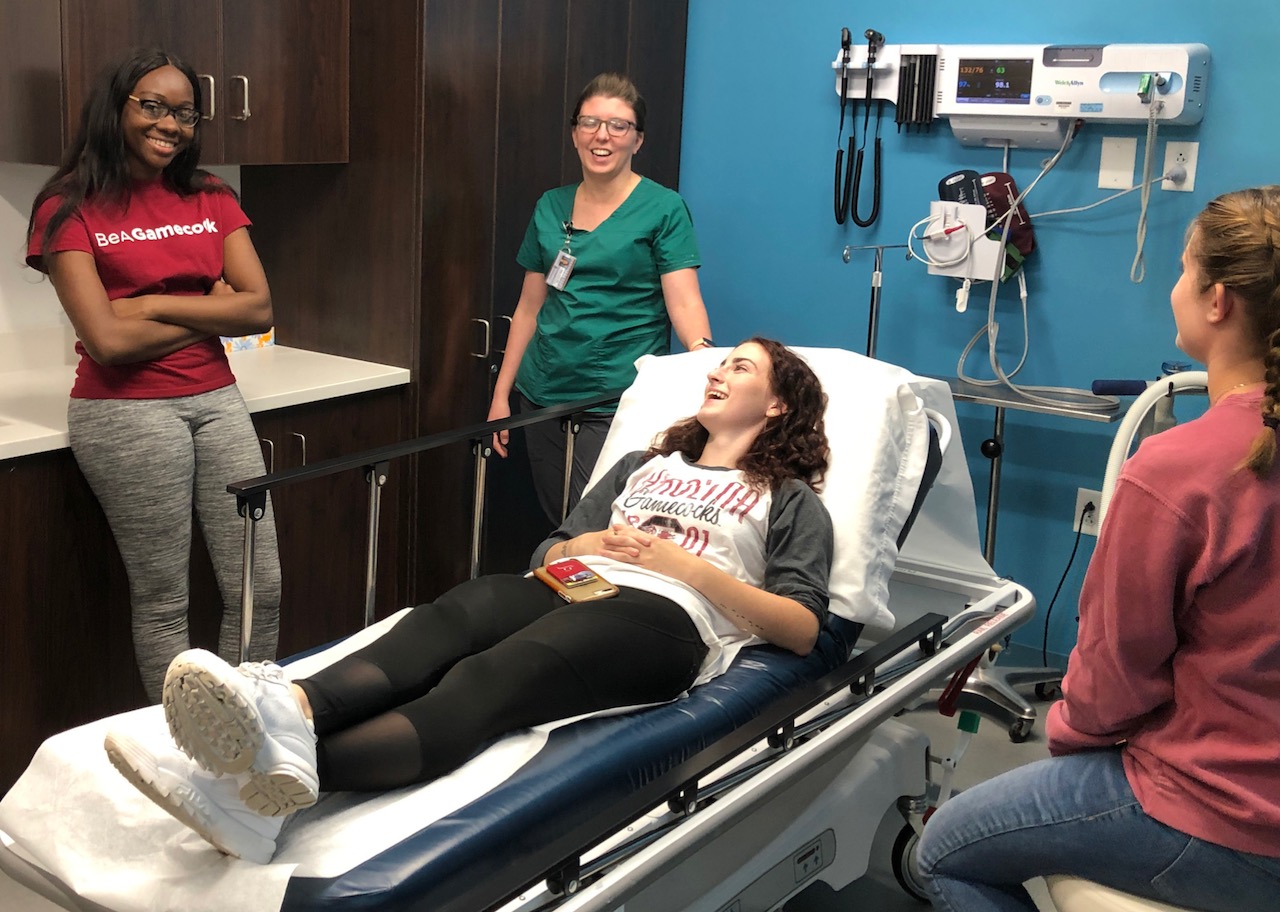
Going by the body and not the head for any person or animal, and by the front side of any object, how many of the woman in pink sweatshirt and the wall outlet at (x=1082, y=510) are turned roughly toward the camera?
1

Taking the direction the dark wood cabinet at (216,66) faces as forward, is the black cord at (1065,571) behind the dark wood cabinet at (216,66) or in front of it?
in front

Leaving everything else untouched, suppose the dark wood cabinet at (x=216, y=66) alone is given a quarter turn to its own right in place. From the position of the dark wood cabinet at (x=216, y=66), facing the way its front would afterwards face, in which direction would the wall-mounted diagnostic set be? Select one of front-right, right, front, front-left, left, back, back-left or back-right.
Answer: back-left

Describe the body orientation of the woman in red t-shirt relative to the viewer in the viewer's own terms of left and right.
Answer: facing the viewer and to the right of the viewer

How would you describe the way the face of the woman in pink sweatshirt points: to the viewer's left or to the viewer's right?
to the viewer's left

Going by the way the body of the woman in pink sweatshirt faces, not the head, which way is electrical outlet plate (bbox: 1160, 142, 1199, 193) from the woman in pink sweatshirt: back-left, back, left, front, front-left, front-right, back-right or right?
front-right

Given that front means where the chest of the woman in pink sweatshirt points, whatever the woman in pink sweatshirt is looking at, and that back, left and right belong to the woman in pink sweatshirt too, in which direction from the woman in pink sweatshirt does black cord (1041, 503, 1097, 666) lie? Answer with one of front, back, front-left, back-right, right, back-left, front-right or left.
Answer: front-right

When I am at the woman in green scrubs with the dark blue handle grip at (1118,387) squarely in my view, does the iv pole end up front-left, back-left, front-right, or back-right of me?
front-left

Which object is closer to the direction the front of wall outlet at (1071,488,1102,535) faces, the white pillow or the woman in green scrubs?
the white pillow

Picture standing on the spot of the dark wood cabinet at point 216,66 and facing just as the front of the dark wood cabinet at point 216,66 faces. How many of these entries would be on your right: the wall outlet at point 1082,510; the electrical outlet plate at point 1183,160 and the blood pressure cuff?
0

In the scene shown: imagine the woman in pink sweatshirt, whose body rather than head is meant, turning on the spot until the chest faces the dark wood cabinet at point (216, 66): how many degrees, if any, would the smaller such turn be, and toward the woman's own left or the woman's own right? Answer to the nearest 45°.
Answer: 0° — they already face it

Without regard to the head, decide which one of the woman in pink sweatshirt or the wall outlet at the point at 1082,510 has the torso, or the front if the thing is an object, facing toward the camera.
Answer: the wall outlet

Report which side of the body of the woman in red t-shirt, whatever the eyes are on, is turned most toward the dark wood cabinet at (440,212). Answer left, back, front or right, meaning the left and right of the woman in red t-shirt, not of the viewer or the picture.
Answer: left

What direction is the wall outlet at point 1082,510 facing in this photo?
toward the camera

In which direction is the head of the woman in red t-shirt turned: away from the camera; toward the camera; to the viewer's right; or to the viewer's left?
toward the camera

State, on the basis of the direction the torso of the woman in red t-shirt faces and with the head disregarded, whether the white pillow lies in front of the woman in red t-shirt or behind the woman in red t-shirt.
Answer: in front

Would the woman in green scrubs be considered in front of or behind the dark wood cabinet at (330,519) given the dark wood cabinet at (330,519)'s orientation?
in front

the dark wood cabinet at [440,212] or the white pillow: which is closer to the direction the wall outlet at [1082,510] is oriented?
the white pillow

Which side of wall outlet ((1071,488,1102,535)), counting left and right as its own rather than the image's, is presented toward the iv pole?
right
